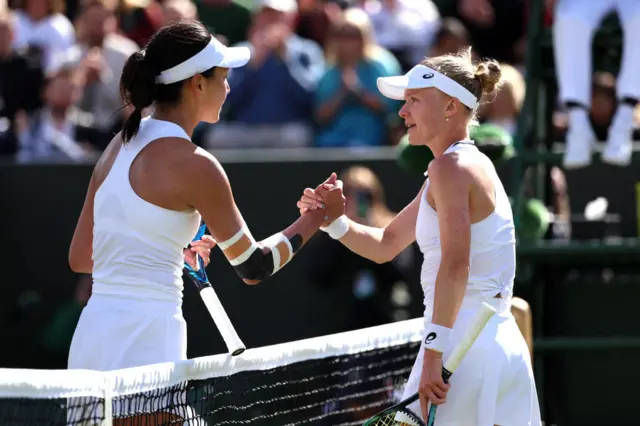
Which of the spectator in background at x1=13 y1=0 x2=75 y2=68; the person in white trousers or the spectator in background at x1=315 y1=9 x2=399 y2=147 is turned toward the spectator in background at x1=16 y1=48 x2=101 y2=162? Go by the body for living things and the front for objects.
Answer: the spectator in background at x1=13 y1=0 x2=75 y2=68

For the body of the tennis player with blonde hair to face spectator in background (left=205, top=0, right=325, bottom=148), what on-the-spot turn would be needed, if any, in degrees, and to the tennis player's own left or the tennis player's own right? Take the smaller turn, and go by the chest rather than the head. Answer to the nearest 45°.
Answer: approximately 90° to the tennis player's own right

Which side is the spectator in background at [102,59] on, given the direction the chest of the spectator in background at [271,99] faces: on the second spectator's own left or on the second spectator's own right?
on the second spectator's own right

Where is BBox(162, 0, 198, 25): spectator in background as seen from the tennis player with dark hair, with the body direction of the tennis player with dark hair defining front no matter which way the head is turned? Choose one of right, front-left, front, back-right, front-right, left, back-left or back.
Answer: front-left

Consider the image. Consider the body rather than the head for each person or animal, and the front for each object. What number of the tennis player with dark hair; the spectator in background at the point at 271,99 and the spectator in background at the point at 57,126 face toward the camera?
2

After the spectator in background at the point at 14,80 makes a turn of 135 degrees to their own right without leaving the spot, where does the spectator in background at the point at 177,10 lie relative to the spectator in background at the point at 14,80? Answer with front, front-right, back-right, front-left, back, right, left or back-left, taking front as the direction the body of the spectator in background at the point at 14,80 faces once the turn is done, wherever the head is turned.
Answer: back-right

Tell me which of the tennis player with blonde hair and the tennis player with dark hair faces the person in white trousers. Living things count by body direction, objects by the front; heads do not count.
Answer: the tennis player with dark hair

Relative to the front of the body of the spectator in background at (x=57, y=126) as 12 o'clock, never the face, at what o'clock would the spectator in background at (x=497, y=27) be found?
the spectator in background at (x=497, y=27) is roughly at 9 o'clock from the spectator in background at (x=57, y=126).

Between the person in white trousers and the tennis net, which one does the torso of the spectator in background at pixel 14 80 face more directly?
the tennis net

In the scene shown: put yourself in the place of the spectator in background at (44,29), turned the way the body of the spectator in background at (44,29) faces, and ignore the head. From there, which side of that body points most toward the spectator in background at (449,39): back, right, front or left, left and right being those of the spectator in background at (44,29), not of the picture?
left

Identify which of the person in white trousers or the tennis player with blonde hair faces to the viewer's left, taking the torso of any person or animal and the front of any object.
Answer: the tennis player with blonde hair

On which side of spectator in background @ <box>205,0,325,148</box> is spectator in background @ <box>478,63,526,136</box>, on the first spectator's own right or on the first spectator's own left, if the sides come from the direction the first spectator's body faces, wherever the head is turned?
on the first spectator's own left

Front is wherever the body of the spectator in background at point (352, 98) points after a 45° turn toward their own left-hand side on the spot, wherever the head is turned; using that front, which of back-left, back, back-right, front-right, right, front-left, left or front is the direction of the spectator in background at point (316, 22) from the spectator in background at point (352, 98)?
back-left
